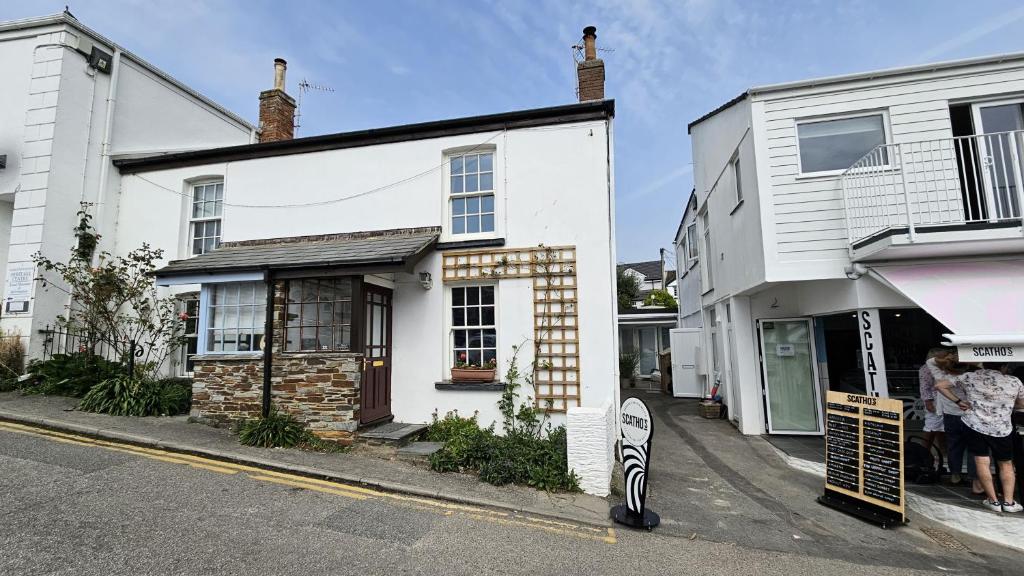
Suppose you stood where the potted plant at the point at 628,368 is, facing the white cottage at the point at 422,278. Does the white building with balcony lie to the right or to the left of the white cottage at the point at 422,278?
left

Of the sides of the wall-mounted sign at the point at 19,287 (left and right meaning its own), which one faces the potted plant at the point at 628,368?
left

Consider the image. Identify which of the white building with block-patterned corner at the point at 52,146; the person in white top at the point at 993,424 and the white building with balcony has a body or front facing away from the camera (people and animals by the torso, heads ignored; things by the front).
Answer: the person in white top

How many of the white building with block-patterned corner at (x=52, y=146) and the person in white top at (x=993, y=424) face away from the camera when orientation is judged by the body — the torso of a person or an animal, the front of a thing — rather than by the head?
1

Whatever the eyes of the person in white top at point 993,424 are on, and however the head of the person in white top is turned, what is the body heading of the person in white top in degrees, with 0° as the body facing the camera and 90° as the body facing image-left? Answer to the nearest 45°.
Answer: approximately 180°

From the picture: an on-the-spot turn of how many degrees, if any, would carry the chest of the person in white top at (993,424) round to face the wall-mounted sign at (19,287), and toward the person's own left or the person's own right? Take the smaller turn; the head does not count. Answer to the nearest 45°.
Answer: approximately 135° to the person's own left
